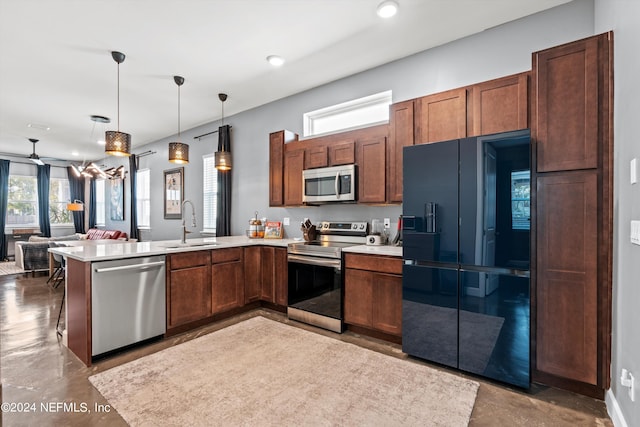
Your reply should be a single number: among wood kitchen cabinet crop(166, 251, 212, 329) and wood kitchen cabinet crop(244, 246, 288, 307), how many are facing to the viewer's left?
0

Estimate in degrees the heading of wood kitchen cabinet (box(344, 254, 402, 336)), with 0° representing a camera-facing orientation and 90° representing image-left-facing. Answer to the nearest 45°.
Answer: approximately 45°

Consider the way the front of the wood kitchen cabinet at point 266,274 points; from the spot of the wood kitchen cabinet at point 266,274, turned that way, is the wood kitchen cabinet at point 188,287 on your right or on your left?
on your right

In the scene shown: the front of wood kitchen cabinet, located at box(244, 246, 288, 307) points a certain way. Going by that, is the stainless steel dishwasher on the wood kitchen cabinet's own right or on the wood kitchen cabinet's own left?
on the wood kitchen cabinet's own right

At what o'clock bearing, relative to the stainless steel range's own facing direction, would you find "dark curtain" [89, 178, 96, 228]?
The dark curtain is roughly at 3 o'clock from the stainless steel range.

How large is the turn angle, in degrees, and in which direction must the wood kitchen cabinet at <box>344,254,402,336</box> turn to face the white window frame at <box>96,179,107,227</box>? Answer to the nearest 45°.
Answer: approximately 90° to its right

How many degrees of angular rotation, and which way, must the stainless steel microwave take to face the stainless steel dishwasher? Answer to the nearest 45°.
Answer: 0° — it already faces it

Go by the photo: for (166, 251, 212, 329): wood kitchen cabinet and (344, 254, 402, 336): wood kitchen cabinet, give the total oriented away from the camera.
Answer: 0

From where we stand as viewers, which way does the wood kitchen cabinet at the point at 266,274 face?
facing the viewer

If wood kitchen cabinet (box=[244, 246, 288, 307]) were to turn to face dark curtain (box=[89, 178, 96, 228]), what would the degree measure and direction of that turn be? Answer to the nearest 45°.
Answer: approximately 135° to its right

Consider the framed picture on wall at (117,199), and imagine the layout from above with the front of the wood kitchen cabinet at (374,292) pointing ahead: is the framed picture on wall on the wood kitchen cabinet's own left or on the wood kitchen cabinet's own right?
on the wood kitchen cabinet's own right

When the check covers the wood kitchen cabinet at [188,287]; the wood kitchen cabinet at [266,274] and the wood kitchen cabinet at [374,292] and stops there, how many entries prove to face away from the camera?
0

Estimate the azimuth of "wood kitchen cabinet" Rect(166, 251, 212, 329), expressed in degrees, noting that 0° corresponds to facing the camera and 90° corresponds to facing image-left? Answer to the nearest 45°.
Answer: approximately 315°

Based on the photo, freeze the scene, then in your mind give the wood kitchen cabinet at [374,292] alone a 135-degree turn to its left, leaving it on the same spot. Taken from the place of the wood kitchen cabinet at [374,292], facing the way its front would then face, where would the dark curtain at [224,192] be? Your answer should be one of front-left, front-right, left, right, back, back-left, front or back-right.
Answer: back-left

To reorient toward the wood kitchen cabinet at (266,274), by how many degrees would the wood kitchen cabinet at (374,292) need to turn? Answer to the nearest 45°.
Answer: approximately 90° to its right

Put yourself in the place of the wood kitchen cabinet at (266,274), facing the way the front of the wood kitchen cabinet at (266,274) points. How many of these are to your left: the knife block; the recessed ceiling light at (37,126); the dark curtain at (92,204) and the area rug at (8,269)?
1

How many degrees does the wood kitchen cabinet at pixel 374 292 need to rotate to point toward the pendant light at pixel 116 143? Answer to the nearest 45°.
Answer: approximately 45° to its right

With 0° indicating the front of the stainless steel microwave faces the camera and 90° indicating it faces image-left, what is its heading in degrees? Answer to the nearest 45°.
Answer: approximately 45°
